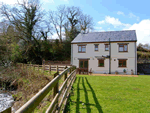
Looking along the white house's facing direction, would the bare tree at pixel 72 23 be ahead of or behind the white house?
behind

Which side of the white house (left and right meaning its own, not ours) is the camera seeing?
front

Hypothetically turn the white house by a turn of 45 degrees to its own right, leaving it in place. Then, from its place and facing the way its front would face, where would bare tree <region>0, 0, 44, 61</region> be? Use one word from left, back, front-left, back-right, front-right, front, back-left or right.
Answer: front-right

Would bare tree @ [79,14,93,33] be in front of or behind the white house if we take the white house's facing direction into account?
behind
